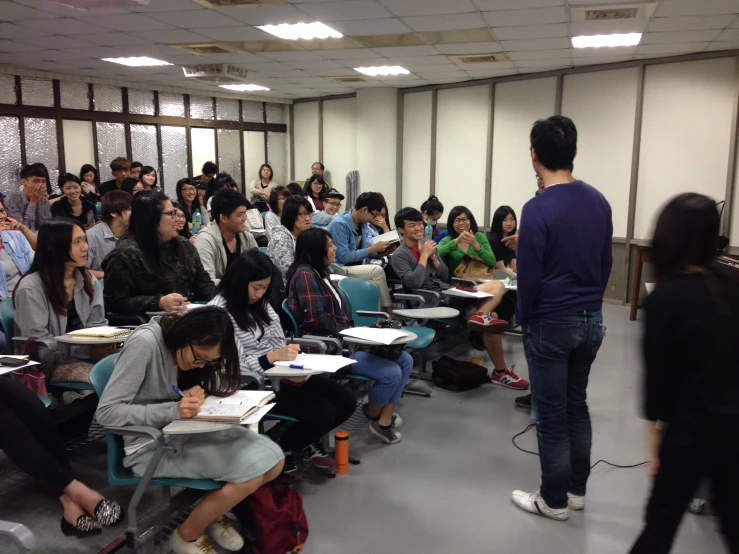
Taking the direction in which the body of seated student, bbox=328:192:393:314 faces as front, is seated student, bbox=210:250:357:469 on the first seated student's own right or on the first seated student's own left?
on the first seated student's own right

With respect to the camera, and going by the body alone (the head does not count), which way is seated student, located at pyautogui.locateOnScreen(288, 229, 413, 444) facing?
to the viewer's right

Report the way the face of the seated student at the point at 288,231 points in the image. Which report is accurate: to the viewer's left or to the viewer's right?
to the viewer's right

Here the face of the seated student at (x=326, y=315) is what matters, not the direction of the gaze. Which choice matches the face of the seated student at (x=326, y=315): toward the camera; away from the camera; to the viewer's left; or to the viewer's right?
to the viewer's right

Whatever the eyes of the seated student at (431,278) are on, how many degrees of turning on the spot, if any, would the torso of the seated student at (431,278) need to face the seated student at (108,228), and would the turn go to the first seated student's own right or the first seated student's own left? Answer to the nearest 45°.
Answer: approximately 135° to the first seated student's own right

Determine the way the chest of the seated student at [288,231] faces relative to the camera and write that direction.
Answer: to the viewer's right

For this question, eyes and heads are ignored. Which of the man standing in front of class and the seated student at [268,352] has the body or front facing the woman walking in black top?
the seated student

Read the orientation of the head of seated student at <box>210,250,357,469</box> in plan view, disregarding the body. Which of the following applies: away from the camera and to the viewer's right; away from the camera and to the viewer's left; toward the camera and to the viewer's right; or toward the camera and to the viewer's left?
toward the camera and to the viewer's right
